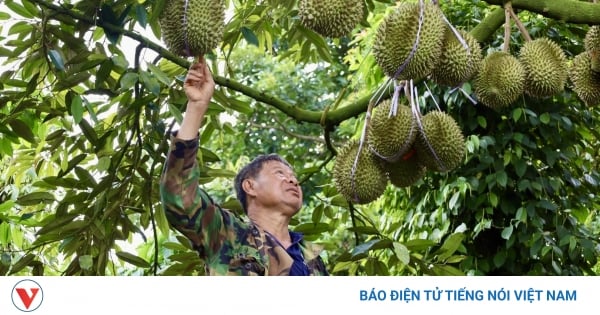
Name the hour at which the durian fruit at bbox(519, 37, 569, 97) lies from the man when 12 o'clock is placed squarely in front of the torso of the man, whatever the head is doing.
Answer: The durian fruit is roughly at 11 o'clock from the man.

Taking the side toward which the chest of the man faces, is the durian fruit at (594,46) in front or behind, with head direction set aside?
in front

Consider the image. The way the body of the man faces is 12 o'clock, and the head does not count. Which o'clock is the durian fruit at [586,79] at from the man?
The durian fruit is roughly at 11 o'clock from the man.

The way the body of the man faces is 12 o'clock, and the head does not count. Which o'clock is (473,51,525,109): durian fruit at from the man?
The durian fruit is roughly at 11 o'clock from the man.
